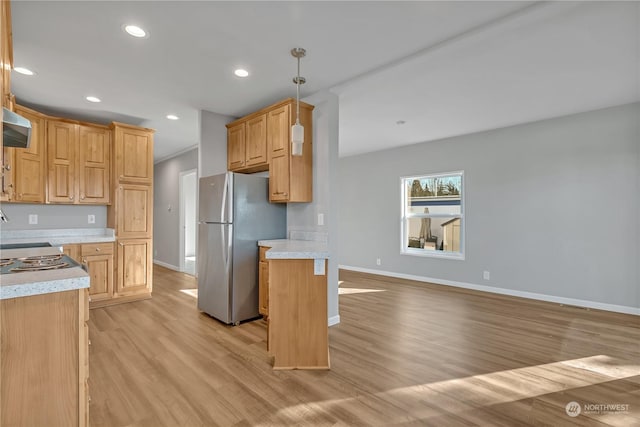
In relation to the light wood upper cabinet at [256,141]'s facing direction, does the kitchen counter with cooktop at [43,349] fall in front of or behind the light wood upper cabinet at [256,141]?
in front

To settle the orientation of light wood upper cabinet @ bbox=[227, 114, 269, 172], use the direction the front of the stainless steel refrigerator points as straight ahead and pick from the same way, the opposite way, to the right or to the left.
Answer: the same way

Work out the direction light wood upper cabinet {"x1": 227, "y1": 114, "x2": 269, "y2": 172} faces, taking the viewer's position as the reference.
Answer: facing the viewer and to the left of the viewer

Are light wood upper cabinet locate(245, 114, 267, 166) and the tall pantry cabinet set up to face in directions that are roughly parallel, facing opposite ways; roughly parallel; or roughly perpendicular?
roughly perpendicular

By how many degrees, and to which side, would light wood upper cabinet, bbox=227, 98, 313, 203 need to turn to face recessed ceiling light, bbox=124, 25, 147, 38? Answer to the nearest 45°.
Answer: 0° — it already faces it

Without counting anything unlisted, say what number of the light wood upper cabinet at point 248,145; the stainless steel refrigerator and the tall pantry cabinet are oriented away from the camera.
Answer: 0

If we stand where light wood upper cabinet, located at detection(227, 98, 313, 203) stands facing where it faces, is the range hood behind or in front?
in front

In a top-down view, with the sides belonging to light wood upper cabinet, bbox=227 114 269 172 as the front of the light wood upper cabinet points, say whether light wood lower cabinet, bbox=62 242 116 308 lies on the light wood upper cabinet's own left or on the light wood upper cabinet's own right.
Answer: on the light wood upper cabinet's own right

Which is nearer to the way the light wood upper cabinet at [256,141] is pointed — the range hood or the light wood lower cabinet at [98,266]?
the range hood

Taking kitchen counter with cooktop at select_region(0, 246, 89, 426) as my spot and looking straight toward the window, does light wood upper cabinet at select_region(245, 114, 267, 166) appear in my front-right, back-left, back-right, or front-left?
front-left
